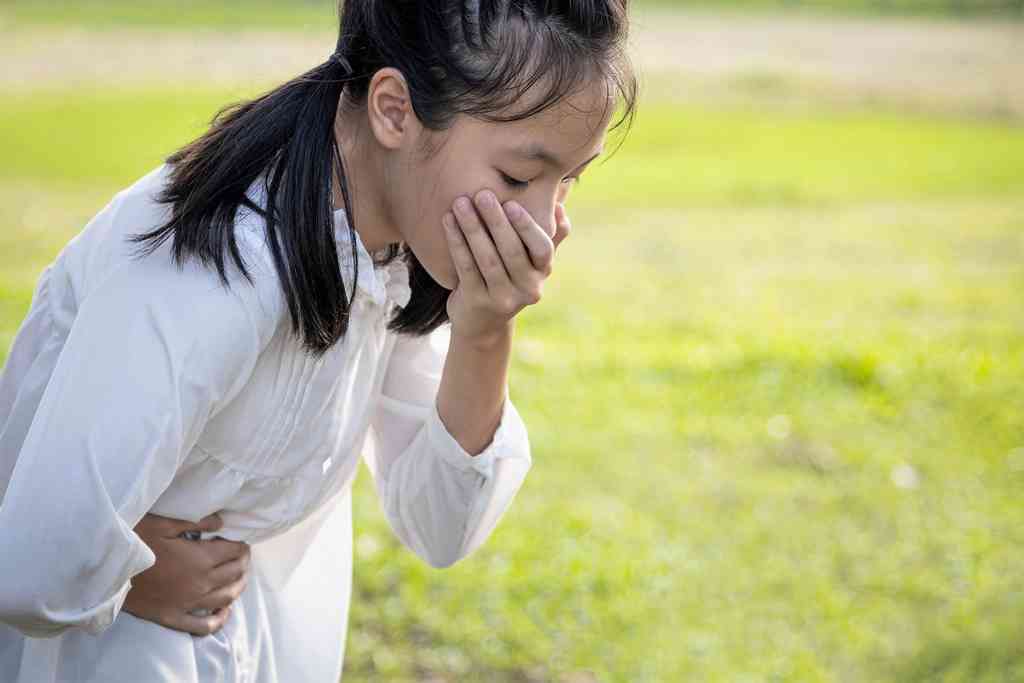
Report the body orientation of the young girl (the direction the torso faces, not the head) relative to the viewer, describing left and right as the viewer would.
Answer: facing the viewer and to the right of the viewer

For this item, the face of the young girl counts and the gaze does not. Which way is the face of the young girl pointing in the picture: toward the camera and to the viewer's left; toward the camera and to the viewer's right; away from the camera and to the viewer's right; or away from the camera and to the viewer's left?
toward the camera and to the viewer's right
